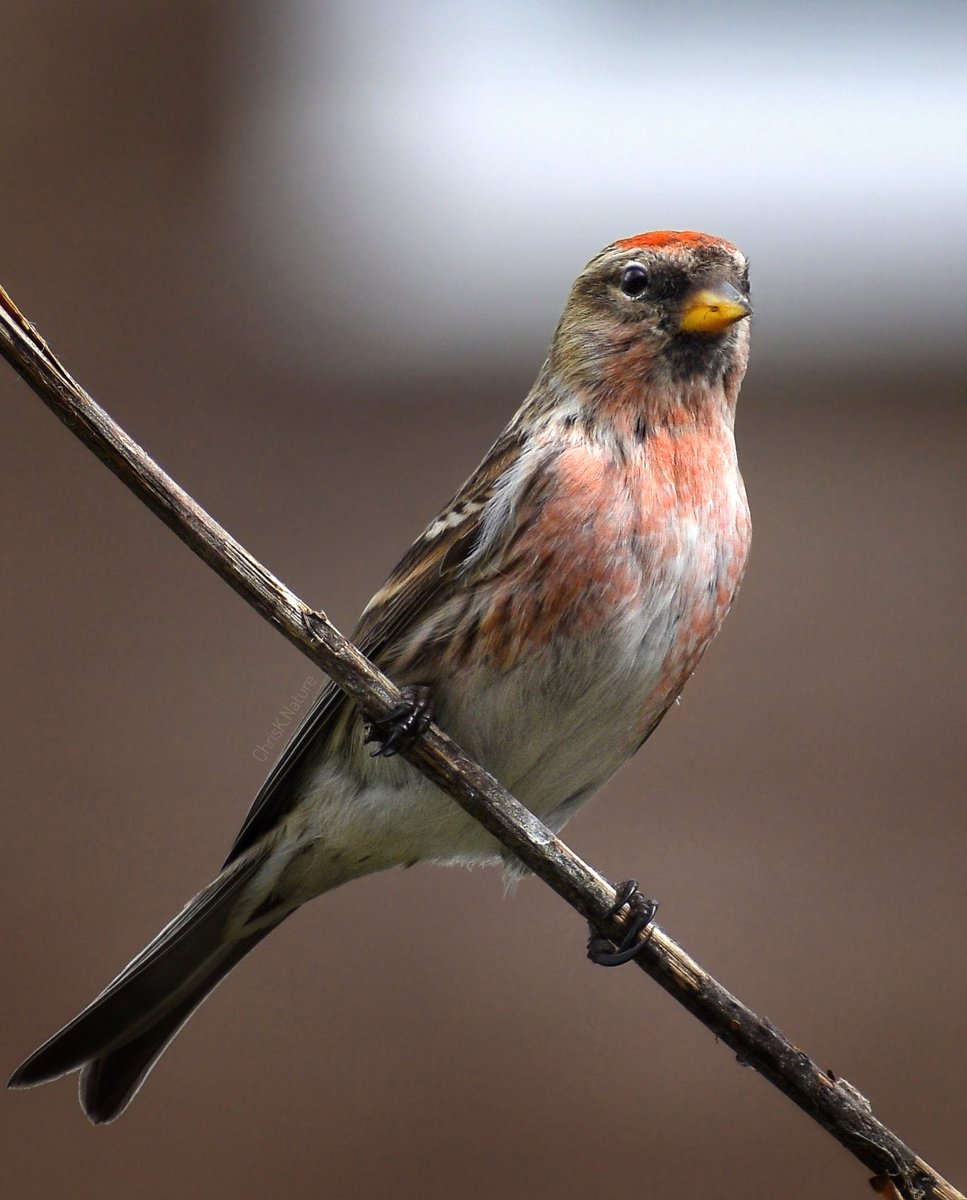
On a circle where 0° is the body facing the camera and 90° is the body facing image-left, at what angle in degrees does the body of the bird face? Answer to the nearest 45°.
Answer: approximately 315°
